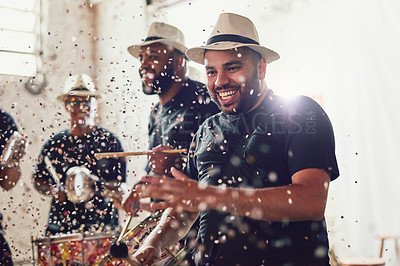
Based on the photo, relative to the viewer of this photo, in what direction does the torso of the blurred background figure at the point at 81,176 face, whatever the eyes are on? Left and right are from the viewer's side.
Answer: facing the viewer

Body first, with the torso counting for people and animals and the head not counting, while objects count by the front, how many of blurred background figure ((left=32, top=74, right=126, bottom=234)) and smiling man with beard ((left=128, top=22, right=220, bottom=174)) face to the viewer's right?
0

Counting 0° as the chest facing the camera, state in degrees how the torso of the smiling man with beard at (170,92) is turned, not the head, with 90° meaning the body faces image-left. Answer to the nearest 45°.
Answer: approximately 45°

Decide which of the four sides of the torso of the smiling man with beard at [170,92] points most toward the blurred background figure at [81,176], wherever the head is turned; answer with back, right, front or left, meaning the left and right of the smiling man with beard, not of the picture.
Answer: right

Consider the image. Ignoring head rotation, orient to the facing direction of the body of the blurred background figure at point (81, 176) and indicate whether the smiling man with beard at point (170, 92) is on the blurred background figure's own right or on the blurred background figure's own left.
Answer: on the blurred background figure's own left
